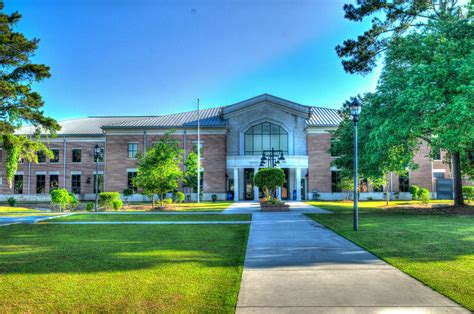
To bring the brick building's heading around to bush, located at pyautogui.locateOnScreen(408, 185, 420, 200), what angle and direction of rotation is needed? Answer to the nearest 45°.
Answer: approximately 90° to its left

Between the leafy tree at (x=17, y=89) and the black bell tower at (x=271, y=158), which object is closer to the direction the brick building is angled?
the black bell tower

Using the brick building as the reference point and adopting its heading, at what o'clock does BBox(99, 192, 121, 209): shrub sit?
The shrub is roughly at 1 o'clock from the brick building.

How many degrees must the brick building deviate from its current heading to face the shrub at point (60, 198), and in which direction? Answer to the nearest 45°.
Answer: approximately 45° to its right

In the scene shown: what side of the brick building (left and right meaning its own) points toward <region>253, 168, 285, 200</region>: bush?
front

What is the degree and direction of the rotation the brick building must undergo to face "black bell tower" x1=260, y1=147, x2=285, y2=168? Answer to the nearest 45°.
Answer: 0° — it already faces it

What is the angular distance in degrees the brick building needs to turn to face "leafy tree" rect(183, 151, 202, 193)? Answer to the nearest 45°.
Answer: approximately 45° to its right

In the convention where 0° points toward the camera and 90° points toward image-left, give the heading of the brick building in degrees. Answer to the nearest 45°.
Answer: approximately 0°

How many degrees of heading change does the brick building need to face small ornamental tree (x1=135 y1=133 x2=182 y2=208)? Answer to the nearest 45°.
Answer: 0° — it already faces it

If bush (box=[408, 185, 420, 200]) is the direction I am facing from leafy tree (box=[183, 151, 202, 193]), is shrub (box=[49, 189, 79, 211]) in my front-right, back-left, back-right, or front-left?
back-right

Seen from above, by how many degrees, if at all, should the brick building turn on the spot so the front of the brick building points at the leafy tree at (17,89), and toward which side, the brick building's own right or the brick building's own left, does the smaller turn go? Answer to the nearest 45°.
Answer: approximately 45° to the brick building's own right
